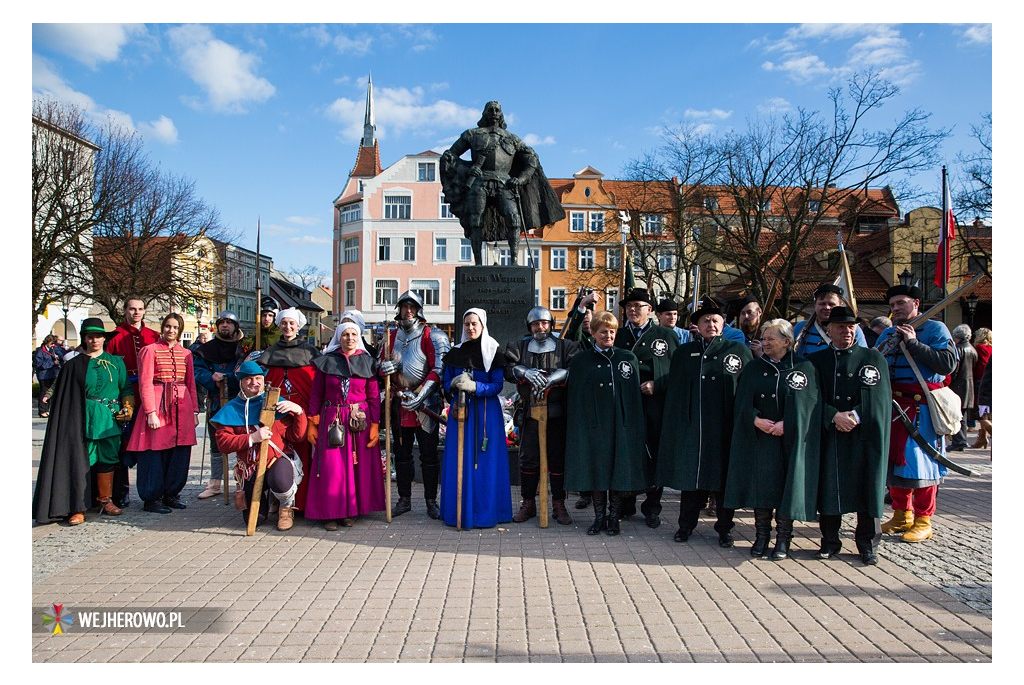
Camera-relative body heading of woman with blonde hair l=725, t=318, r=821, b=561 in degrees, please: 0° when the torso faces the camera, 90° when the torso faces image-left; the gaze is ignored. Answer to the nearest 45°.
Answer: approximately 0°

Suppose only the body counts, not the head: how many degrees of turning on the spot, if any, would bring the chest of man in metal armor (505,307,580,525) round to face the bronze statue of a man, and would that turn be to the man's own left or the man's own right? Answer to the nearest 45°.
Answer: approximately 180°

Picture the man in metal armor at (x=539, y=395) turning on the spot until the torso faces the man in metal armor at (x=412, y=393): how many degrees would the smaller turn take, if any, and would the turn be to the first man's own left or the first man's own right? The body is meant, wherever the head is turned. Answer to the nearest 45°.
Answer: approximately 90° to the first man's own right

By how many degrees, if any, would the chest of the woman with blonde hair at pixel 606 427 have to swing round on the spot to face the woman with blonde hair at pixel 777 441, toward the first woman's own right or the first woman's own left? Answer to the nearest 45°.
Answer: approximately 45° to the first woman's own left

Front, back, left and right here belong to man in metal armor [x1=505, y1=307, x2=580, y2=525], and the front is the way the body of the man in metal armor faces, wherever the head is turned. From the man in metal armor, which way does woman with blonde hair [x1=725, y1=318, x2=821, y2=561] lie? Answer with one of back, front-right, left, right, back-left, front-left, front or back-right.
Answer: front-left

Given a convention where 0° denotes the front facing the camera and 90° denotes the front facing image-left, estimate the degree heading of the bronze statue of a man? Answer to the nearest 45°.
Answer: approximately 0°

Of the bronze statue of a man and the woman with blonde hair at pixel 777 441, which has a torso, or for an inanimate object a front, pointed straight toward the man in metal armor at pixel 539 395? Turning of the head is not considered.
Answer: the bronze statue of a man

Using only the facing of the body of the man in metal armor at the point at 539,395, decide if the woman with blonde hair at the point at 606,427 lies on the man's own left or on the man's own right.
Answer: on the man's own left

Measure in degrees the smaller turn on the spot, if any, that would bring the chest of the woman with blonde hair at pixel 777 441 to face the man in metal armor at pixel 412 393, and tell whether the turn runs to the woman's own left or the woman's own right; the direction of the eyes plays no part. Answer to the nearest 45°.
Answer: approximately 90° to the woman's own right
